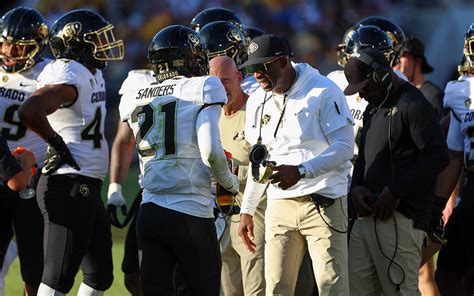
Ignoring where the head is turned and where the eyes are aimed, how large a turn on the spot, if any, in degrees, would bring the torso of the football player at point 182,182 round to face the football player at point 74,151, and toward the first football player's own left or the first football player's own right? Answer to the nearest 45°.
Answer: approximately 90° to the first football player's own left

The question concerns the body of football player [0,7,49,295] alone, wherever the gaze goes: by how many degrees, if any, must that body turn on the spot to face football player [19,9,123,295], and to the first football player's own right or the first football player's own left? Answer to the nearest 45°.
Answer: approximately 90° to the first football player's own left

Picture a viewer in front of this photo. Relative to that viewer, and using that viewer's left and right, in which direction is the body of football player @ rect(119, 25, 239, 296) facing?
facing away from the viewer and to the right of the viewer

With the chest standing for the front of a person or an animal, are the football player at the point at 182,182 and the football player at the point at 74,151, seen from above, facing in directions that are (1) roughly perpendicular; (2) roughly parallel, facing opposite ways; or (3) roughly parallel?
roughly perpendicular

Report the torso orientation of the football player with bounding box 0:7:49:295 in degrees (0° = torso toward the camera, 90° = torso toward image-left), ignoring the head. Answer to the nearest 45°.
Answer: approximately 45°

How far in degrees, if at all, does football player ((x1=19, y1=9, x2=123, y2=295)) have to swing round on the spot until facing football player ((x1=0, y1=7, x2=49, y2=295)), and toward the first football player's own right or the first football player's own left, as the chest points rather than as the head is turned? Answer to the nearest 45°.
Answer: approximately 180°
